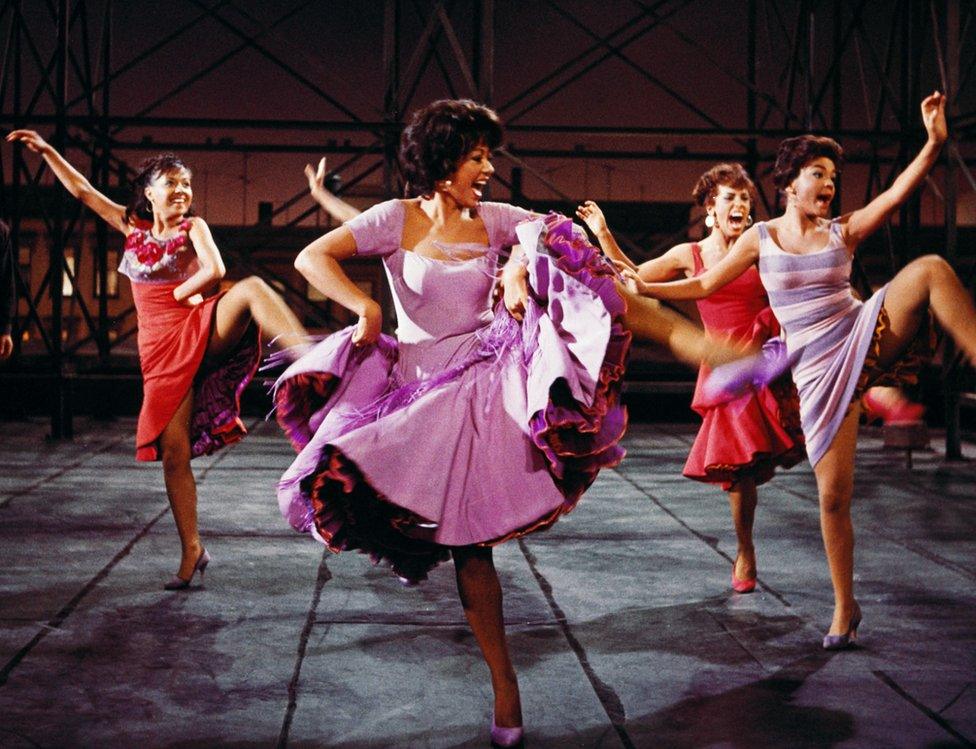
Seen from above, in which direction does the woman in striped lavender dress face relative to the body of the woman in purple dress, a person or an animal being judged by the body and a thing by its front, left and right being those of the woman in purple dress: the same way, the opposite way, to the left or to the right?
the same way

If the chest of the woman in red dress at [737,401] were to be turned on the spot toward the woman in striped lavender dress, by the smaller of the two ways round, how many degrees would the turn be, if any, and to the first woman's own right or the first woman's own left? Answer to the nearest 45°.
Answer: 0° — they already face them

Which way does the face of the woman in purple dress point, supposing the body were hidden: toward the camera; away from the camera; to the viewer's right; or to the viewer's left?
to the viewer's right

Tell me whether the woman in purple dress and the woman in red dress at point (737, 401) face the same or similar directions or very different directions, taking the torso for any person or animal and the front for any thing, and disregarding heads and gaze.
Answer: same or similar directions

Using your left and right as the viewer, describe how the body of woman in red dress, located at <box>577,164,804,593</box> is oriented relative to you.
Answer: facing the viewer

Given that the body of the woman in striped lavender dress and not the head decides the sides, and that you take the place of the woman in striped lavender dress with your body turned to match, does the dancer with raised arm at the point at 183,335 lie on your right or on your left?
on your right

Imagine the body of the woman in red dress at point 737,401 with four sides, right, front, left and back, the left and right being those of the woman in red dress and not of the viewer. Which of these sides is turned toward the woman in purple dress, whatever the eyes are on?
front

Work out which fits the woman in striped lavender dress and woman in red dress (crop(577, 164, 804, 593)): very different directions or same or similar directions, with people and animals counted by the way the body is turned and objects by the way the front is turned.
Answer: same or similar directions

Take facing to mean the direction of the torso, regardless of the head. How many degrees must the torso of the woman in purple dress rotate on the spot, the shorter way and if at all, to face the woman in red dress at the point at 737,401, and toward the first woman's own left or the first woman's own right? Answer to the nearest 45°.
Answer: approximately 135° to the first woman's own left

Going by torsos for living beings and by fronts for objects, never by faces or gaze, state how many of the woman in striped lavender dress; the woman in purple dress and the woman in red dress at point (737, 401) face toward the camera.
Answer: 3

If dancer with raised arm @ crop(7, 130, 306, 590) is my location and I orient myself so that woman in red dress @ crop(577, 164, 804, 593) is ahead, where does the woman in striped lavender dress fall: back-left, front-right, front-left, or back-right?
front-right

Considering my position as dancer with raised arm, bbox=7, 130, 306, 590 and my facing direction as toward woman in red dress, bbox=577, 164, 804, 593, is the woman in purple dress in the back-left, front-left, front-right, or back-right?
front-right

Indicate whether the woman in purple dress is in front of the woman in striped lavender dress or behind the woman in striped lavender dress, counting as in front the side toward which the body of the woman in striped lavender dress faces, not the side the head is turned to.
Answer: in front

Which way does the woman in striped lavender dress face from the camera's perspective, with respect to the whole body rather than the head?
toward the camera

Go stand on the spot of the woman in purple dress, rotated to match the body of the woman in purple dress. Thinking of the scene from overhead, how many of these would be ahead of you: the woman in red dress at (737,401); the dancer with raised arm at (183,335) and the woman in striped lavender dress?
0

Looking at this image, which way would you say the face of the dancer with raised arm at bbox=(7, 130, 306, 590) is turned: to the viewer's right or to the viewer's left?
to the viewer's right

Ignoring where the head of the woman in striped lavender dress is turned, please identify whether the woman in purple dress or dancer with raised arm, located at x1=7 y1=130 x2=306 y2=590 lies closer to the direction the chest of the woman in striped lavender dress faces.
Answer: the woman in purple dress

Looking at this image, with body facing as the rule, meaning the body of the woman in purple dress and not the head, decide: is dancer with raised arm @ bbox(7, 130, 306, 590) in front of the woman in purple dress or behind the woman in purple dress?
behind
